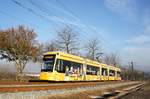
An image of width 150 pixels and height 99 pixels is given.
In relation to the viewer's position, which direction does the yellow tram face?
facing the viewer and to the left of the viewer
